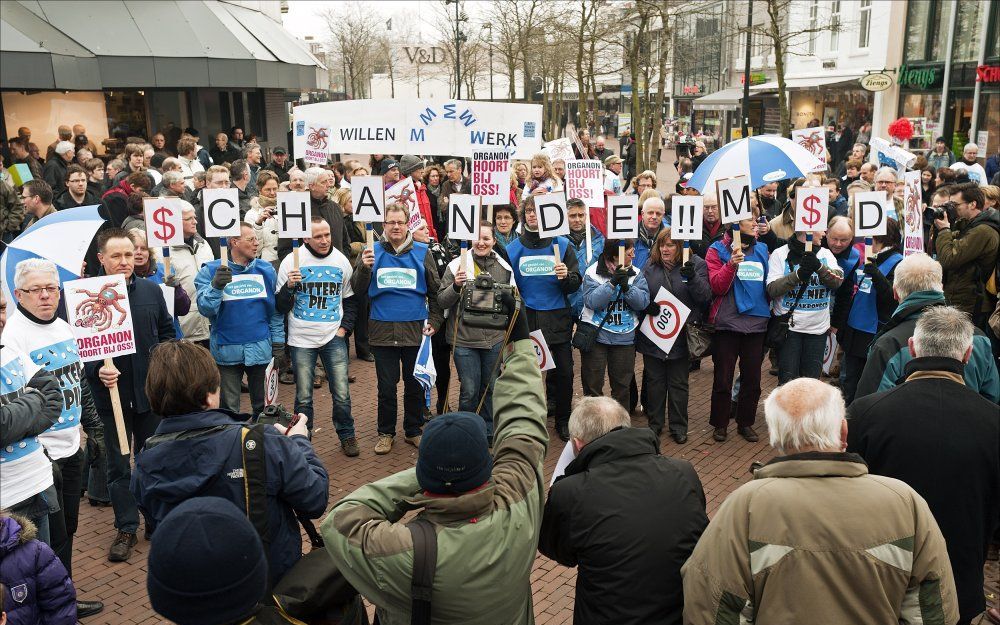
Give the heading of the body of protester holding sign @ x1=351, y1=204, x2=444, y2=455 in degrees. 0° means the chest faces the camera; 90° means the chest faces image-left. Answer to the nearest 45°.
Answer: approximately 0°

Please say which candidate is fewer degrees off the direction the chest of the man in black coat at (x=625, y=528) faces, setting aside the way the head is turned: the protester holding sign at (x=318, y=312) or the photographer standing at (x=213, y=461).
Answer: the protester holding sign

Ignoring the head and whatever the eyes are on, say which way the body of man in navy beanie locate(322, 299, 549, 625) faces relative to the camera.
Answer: away from the camera

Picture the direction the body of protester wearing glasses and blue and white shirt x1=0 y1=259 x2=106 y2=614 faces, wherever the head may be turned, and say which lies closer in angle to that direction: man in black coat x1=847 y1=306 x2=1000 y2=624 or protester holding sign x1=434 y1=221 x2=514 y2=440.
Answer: the man in black coat

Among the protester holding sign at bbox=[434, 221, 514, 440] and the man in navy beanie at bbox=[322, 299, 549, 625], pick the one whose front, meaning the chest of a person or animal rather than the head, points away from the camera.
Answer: the man in navy beanie

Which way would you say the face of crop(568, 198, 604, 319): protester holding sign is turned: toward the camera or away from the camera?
toward the camera

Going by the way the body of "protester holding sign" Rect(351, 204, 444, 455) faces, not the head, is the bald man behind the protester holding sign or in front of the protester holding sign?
in front

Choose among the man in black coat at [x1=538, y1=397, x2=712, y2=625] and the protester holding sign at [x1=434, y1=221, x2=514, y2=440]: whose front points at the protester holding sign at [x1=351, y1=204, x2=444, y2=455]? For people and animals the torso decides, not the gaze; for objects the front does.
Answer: the man in black coat

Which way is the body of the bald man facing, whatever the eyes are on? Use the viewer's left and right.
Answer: facing away from the viewer

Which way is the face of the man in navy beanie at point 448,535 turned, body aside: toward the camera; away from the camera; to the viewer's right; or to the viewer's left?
away from the camera

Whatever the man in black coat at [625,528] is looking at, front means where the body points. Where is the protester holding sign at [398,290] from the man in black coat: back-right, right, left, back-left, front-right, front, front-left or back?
front

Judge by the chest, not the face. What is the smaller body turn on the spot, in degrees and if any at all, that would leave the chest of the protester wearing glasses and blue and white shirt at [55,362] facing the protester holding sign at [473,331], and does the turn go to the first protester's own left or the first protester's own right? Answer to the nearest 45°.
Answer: approximately 45° to the first protester's own left

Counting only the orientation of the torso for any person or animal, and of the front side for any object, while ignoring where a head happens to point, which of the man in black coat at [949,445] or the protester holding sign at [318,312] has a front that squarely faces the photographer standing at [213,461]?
the protester holding sign

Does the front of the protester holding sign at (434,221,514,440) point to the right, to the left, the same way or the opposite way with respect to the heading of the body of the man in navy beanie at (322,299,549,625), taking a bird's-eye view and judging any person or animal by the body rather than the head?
the opposite way

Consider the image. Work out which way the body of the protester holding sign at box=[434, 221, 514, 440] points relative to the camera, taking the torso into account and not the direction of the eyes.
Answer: toward the camera

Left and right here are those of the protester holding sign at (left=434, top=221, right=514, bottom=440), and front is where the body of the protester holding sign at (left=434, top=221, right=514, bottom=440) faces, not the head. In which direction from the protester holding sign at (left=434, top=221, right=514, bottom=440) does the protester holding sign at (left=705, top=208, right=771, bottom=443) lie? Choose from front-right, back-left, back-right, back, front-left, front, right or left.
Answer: left

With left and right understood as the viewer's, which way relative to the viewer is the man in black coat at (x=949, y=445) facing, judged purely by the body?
facing away from the viewer

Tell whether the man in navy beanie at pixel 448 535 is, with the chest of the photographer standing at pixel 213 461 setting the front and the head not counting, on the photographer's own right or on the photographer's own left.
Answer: on the photographer's own right

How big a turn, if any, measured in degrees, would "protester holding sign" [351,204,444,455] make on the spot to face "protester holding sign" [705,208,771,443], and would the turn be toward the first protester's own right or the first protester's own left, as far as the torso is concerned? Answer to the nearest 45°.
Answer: approximately 90° to the first protester's own left

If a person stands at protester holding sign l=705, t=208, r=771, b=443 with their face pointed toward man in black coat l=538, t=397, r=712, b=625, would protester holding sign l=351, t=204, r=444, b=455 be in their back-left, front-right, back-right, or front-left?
front-right

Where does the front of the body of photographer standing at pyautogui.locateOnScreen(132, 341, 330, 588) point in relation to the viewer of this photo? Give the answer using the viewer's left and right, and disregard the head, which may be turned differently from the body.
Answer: facing away from the viewer and to the right of the viewer

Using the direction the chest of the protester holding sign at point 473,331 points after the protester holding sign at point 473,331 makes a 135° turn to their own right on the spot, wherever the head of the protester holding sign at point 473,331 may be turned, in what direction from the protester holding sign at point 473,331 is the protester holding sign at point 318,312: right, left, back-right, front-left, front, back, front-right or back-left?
front-left
